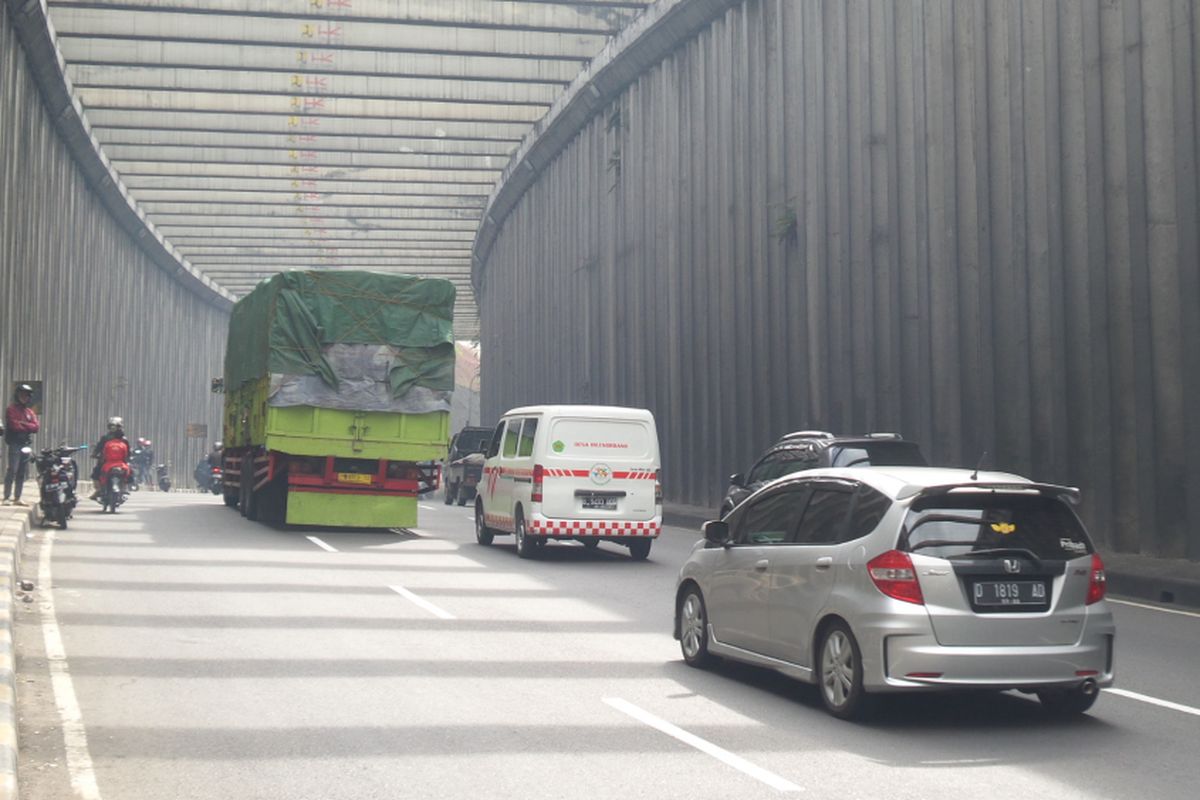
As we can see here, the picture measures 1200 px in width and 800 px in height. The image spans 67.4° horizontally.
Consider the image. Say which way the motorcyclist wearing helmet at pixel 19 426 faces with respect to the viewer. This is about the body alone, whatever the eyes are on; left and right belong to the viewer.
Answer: facing the viewer and to the right of the viewer

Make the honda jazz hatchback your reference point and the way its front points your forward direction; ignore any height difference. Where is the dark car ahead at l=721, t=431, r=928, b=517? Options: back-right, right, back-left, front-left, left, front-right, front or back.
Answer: front-right

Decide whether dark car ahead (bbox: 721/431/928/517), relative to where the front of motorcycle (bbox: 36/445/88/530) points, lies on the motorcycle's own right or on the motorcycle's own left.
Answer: on the motorcycle's own right

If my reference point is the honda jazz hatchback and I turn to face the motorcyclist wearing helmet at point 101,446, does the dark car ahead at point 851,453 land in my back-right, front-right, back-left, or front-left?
front-right

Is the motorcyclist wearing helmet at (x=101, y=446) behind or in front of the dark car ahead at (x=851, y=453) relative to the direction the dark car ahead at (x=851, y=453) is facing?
in front

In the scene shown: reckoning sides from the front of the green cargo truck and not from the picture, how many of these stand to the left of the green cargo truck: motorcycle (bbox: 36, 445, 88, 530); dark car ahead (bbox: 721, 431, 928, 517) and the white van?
1

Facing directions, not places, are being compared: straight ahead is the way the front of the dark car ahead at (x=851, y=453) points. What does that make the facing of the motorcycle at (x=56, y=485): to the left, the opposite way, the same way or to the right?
the same way

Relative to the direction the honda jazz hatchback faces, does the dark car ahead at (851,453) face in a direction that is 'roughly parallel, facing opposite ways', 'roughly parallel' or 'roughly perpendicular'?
roughly parallel

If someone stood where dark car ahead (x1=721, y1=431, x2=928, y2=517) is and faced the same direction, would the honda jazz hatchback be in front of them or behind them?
behind

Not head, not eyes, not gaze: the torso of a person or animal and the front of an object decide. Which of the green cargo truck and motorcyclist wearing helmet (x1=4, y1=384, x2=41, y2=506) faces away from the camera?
the green cargo truck

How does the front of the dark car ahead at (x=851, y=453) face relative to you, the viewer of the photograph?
facing away from the viewer and to the left of the viewer

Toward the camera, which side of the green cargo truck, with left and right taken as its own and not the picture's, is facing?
back

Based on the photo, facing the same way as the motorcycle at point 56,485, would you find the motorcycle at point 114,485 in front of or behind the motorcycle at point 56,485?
in front
